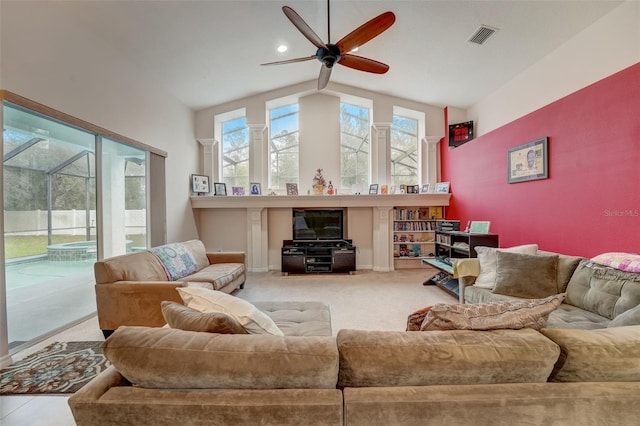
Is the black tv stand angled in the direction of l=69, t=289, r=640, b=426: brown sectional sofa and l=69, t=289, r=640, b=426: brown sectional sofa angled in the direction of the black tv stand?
yes

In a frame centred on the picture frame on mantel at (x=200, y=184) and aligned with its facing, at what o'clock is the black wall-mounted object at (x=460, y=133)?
The black wall-mounted object is roughly at 10 o'clock from the picture frame on mantel.

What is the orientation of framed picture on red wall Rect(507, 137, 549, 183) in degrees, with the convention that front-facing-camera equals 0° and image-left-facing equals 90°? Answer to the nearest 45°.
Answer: approximately 45°

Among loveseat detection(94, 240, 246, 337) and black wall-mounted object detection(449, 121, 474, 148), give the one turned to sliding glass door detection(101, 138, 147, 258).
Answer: the black wall-mounted object

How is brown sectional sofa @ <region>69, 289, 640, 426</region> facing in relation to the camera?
away from the camera

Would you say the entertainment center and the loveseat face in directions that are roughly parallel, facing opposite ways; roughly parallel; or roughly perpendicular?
roughly perpendicular

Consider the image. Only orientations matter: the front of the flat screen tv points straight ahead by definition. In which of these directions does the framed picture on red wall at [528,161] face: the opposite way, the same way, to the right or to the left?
to the right

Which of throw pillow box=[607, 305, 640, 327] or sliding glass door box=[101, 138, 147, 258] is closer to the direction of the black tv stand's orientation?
the throw pillow

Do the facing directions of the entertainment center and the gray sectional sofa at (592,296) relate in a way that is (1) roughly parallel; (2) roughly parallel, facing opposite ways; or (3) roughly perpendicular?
roughly perpendicular
